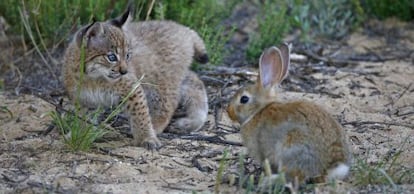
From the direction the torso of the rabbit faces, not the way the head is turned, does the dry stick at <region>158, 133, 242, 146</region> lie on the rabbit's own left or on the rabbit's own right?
on the rabbit's own right

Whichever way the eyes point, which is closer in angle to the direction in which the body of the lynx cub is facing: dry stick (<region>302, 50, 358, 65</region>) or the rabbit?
the rabbit

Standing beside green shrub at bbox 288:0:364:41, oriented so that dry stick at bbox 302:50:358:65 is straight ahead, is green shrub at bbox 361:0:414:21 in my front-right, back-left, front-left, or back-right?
back-left

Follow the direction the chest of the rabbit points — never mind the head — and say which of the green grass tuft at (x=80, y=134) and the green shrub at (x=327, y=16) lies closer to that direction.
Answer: the green grass tuft

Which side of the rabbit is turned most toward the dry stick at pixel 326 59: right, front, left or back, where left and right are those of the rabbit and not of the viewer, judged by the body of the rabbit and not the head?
right

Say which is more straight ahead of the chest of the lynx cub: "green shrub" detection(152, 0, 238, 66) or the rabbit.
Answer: the rabbit

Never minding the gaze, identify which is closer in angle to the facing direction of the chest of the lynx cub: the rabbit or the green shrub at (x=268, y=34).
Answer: the rabbit

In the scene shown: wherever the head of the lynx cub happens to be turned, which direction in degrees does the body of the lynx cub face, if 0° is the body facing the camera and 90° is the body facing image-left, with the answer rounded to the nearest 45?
approximately 45°

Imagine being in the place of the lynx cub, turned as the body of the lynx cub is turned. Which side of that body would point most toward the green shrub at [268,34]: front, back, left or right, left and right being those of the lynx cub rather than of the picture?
back

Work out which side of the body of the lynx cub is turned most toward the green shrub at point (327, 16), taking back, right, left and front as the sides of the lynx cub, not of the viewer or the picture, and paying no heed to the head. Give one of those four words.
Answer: back

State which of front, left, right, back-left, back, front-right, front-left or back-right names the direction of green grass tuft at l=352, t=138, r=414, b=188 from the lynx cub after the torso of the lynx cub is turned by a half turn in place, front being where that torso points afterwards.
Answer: right

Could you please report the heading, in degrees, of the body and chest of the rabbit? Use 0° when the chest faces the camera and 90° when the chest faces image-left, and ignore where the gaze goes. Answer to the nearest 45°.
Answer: approximately 90°
